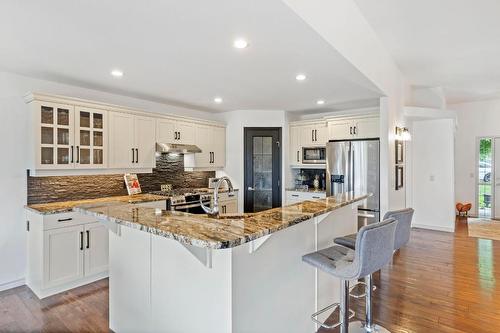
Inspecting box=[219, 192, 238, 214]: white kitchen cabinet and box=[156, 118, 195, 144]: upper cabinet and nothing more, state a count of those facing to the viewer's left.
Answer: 0

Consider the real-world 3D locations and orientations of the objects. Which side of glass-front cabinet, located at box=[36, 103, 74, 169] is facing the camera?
front

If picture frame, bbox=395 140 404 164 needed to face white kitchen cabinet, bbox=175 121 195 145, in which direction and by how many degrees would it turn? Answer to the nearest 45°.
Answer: approximately 90° to its right

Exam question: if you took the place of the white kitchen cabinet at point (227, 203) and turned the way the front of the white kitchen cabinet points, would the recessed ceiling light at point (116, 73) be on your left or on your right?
on your right

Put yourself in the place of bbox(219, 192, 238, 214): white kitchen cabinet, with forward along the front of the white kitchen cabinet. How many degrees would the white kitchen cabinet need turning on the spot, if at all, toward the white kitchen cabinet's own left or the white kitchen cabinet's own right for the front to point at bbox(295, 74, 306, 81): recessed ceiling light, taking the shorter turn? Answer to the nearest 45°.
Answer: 0° — it already faces it

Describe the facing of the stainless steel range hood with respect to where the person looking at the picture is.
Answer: facing the viewer and to the right of the viewer

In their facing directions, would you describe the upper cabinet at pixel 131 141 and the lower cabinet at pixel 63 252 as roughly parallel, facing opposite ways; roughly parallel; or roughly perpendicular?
roughly parallel

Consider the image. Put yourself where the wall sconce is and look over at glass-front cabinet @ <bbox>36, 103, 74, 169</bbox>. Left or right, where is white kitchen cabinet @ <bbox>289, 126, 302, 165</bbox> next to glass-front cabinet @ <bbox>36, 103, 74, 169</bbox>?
right

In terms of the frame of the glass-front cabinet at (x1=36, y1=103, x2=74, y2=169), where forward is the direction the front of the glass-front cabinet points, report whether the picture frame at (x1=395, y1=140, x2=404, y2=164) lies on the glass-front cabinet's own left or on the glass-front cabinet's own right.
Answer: on the glass-front cabinet's own left

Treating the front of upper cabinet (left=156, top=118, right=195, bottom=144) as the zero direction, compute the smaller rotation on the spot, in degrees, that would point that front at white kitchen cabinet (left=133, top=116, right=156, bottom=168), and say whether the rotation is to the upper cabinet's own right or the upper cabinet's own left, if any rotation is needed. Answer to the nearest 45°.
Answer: approximately 90° to the upper cabinet's own right

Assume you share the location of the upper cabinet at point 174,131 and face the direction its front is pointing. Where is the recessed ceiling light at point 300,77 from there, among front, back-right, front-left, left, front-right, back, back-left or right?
front
